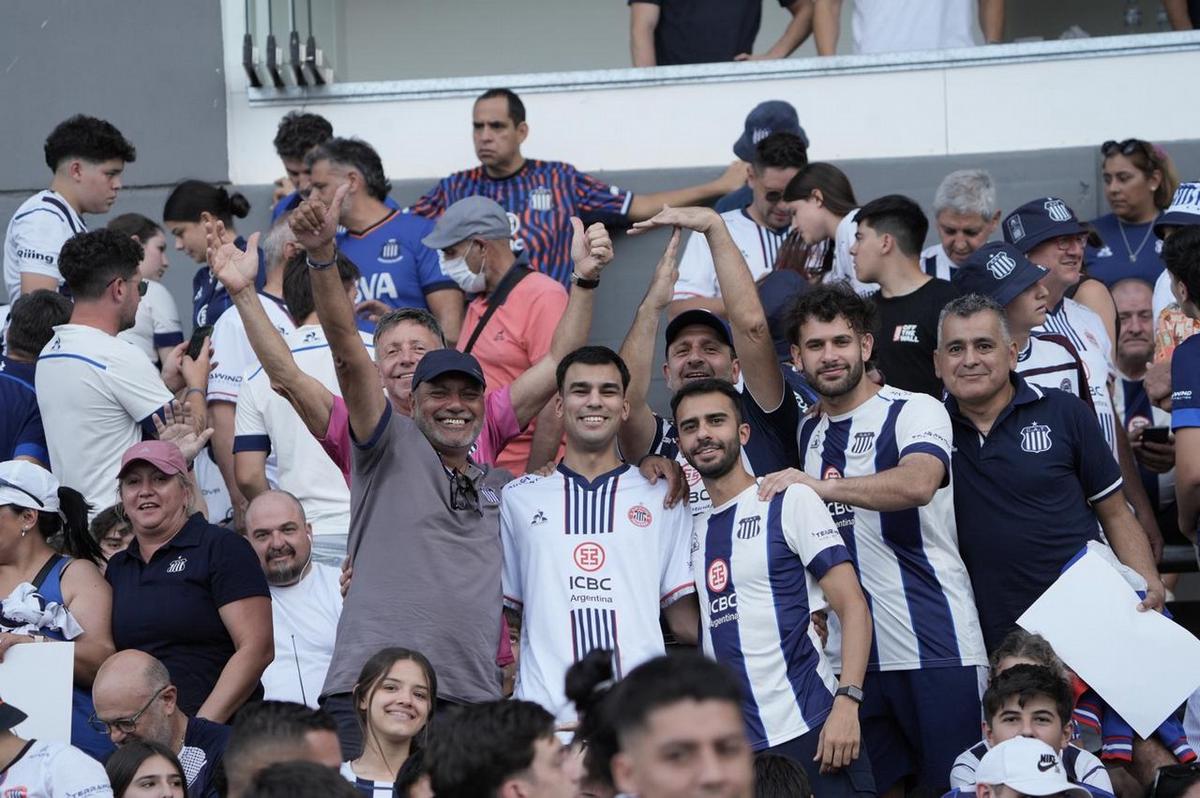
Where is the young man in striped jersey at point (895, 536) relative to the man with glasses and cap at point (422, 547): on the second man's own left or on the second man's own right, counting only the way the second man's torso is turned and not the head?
on the second man's own left

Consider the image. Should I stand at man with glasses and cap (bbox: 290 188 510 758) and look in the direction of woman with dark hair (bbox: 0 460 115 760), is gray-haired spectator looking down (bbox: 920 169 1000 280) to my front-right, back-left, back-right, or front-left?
back-right

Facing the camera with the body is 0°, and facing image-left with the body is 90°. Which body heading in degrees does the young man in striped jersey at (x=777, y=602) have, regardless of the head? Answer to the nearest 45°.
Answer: approximately 45°

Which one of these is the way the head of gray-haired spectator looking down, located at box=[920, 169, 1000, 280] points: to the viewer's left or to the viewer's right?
to the viewer's left

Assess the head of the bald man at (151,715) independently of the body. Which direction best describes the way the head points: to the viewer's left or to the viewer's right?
to the viewer's left
